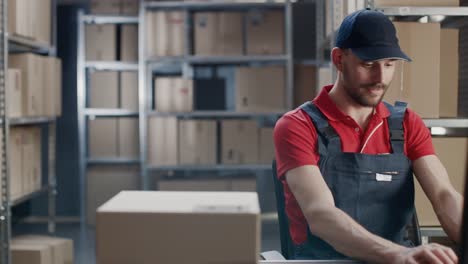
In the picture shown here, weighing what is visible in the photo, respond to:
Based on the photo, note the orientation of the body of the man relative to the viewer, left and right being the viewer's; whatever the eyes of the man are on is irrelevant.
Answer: facing the viewer and to the right of the viewer

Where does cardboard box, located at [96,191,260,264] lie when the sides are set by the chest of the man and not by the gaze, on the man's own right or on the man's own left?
on the man's own right

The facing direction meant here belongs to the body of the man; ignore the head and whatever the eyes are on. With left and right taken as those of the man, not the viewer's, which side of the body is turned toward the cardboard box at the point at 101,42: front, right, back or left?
back

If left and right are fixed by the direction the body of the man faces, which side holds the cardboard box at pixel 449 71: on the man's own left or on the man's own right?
on the man's own left

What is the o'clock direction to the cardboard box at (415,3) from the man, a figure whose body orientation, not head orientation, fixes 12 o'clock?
The cardboard box is roughly at 8 o'clock from the man.

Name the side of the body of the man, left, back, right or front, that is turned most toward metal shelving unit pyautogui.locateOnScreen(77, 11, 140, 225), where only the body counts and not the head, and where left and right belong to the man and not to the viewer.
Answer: back

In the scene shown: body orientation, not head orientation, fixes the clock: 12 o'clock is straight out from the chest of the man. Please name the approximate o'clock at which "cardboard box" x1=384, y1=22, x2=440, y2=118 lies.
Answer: The cardboard box is roughly at 8 o'clock from the man.

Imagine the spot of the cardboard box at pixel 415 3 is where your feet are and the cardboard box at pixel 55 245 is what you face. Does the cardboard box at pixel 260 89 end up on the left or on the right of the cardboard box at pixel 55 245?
right

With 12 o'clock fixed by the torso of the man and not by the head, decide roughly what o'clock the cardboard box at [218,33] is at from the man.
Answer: The cardboard box is roughly at 7 o'clock from the man.

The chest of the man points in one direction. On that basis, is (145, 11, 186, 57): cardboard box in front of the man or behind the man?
behind
